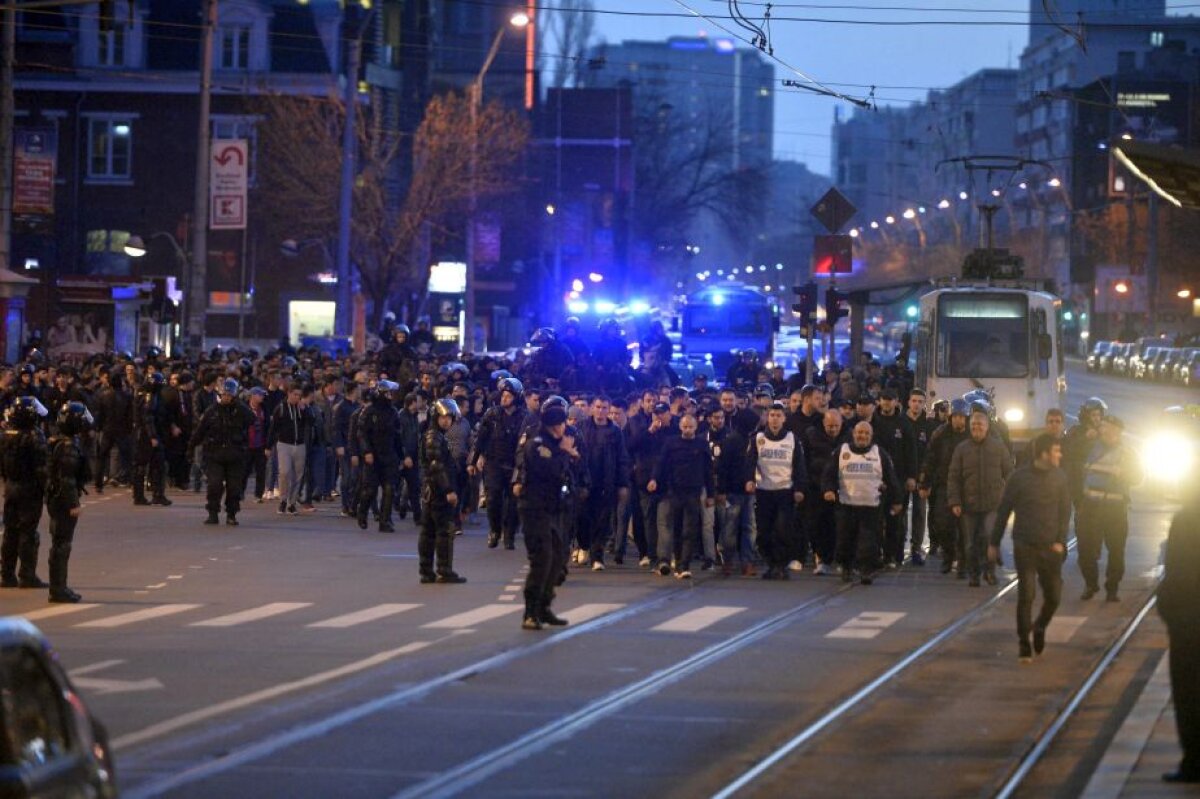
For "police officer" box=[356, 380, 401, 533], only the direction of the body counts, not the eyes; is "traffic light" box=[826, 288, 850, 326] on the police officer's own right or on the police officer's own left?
on the police officer's own left

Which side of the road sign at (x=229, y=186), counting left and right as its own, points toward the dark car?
front

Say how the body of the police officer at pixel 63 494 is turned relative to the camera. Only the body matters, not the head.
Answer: to the viewer's right

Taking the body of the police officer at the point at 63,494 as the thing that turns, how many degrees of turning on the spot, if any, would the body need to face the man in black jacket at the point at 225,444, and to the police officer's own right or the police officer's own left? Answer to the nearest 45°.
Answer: approximately 90° to the police officer's own left

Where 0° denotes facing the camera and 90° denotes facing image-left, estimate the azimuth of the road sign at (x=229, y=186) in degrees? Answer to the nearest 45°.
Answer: approximately 0°

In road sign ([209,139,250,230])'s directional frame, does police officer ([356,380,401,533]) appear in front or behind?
in front

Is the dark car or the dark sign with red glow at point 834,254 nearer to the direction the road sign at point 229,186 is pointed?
the dark car

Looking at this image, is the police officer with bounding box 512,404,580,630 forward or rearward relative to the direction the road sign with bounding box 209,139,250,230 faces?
forward
